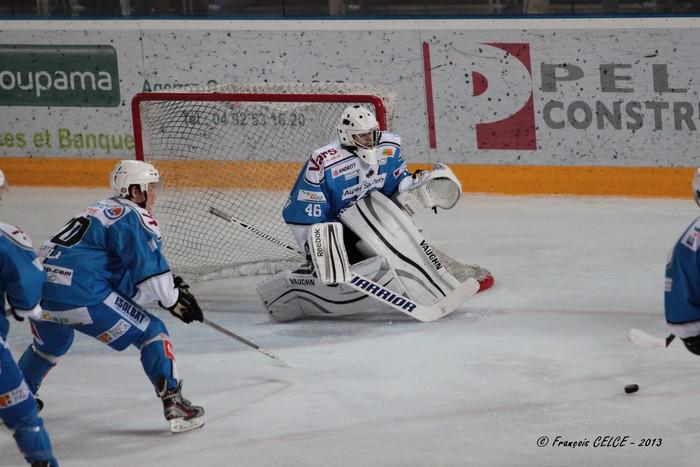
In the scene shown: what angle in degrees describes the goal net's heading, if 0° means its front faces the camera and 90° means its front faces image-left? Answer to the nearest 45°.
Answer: approximately 0°

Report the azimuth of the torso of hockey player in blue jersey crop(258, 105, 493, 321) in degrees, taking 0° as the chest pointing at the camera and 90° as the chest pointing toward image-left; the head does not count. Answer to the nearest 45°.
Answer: approximately 315°

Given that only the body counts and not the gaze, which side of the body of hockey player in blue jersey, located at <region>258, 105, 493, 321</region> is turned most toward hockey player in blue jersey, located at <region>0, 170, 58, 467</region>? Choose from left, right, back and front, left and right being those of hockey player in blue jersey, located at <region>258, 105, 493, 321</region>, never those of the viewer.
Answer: right

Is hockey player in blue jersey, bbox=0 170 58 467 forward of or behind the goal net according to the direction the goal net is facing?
forward

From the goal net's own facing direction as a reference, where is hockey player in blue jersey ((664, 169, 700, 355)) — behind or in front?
in front

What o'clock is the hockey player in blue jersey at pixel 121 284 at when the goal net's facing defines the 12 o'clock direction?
The hockey player in blue jersey is roughly at 12 o'clock from the goal net.
